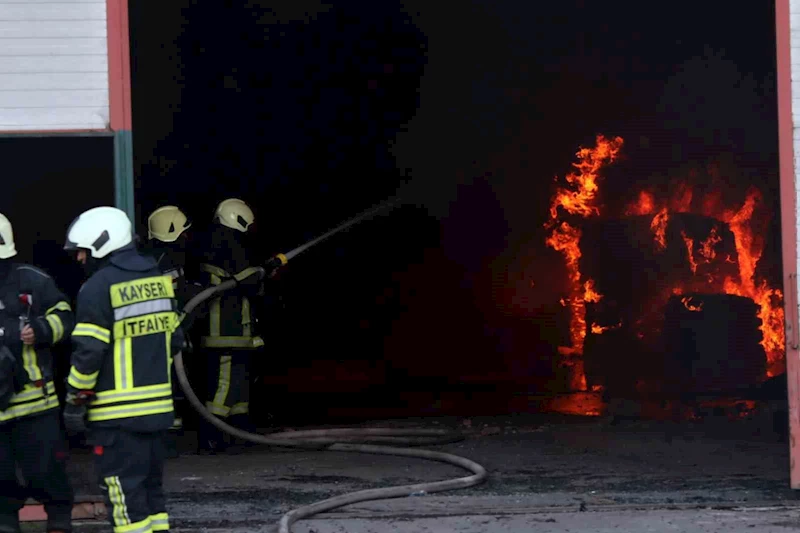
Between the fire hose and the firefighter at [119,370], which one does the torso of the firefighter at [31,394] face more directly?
the firefighter

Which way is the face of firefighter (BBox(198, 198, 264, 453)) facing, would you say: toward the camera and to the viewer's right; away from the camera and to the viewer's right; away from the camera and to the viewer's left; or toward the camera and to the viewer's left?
away from the camera and to the viewer's right

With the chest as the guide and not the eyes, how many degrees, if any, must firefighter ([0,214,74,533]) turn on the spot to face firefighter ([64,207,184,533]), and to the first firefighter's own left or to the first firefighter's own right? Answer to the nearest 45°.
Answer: approximately 45° to the first firefighter's own left

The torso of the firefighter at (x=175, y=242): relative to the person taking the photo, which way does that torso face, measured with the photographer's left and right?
facing to the right of the viewer

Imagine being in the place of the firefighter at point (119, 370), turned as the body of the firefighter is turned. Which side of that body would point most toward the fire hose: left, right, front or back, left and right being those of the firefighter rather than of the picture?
right

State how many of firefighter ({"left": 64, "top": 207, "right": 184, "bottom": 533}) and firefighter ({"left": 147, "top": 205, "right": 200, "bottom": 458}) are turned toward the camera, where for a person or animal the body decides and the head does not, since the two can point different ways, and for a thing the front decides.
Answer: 0
